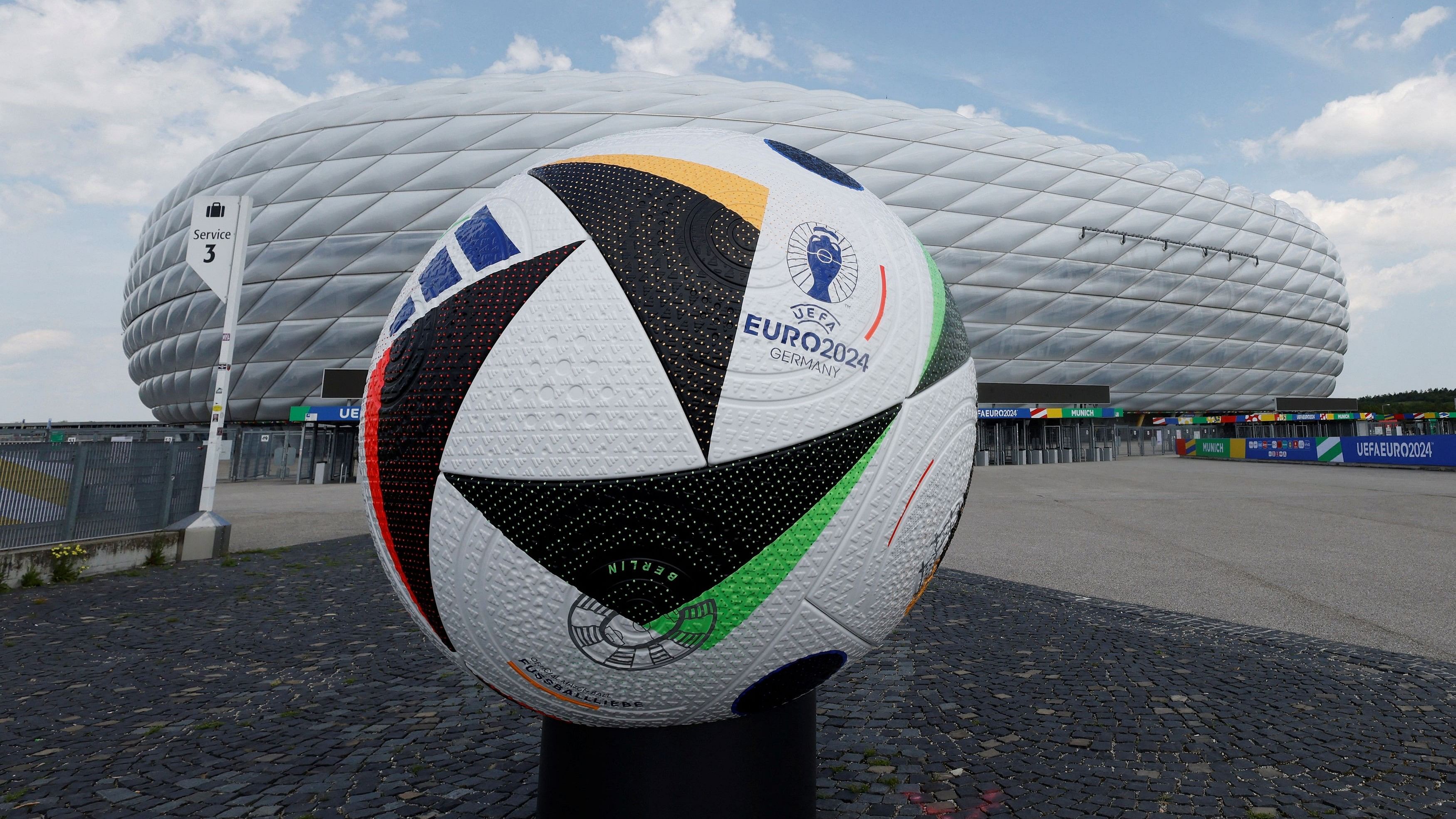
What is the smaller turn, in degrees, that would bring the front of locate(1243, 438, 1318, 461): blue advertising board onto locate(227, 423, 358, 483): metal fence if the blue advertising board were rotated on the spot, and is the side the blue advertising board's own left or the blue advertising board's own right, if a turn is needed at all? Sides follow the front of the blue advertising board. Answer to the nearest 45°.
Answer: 0° — it already faces it

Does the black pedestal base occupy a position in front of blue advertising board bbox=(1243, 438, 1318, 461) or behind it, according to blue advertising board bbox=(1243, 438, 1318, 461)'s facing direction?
in front

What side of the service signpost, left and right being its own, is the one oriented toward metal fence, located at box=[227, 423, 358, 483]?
back

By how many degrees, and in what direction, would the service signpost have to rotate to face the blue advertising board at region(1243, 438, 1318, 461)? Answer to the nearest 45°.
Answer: approximately 90° to its left

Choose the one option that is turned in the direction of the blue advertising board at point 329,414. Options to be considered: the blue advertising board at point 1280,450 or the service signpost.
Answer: the blue advertising board at point 1280,450

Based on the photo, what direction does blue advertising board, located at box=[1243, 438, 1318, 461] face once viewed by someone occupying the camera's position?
facing the viewer and to the left of the viewer

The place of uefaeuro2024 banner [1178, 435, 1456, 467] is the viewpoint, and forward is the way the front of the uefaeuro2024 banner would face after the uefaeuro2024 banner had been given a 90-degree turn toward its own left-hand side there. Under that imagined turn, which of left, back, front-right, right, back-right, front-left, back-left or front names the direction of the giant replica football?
front-right

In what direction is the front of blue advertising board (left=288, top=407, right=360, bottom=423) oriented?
toward the camera

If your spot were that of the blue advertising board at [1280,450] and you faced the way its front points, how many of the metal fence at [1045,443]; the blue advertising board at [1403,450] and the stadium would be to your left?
1

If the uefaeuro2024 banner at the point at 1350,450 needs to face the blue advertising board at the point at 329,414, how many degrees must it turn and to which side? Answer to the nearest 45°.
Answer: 0° — it already faces it

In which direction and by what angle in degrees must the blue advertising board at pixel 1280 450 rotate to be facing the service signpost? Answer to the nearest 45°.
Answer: approximately 45° to its left

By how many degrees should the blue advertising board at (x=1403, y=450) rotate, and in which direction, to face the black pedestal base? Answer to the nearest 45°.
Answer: approximately 45° to its left

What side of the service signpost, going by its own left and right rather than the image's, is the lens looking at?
front

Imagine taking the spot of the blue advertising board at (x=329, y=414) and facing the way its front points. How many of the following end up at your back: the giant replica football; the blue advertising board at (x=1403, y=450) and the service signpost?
0

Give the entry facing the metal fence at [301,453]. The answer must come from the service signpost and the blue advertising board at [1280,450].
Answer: the blue advertising board

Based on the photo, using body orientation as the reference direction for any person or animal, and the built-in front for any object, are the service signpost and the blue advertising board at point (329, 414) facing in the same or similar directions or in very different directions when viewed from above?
same or similar directions

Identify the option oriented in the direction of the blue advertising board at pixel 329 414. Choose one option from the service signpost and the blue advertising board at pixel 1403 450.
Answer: the blue advertising board at pixel 1403 450

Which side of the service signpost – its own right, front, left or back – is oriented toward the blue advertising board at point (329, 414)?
back
